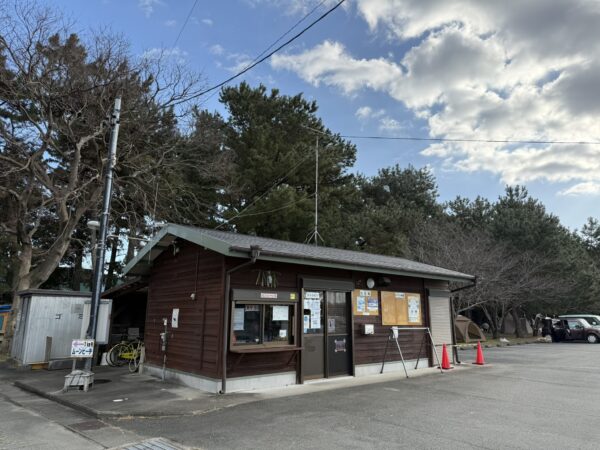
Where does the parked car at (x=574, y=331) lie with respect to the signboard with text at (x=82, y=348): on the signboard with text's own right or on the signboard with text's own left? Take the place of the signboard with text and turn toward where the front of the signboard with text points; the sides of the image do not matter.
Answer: on the signboard with text's own left

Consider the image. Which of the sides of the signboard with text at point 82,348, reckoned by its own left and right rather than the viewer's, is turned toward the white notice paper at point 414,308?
left

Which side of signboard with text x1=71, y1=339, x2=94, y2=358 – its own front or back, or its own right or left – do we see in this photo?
front

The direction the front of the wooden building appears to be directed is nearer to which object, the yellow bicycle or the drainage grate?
the drainage grate

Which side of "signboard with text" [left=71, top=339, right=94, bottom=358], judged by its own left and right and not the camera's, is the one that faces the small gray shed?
back

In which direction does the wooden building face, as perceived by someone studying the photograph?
facing the viewer and to the right of the viewer
